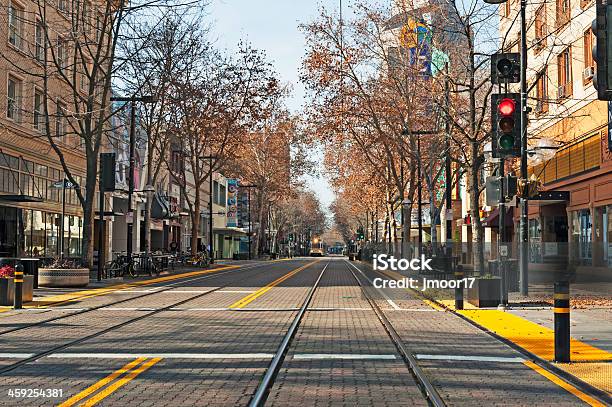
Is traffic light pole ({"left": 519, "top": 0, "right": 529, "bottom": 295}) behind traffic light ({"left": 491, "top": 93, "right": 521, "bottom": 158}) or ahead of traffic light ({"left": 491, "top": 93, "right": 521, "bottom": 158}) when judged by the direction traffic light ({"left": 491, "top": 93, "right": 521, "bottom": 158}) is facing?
behind

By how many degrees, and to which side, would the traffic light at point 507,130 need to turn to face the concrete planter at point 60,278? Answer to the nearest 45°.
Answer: approximately 135° to its right

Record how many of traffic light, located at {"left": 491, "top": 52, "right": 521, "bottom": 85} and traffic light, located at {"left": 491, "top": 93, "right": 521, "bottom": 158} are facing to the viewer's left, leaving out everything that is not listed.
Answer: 0

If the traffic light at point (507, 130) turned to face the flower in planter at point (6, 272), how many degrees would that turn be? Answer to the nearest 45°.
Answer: approximately 90° to its right

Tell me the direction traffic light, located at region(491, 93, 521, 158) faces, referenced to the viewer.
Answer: facing the viewer

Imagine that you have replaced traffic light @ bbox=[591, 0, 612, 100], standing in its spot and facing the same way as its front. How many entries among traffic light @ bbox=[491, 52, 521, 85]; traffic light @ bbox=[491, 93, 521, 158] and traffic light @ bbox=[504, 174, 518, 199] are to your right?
3

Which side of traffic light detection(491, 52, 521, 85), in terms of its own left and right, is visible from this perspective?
front

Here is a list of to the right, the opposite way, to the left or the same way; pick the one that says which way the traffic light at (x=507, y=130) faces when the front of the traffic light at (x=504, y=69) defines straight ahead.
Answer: the same way

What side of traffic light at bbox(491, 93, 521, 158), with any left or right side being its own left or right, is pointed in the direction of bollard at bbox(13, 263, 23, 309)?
right
